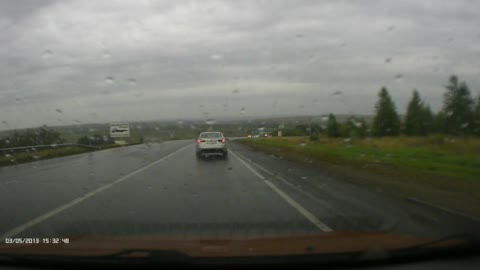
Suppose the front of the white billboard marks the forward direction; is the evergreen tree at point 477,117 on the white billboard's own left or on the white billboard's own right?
on the white billboard's own left

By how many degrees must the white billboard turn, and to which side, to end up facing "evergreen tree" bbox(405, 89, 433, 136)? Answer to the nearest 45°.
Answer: approximately 45° to its left

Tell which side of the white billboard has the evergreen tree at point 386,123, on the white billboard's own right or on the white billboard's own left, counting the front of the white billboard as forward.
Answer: on the white billboard's own left

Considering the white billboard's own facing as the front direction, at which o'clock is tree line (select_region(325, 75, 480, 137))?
The tree line is roughly at 10 o'clock from the white billboard.

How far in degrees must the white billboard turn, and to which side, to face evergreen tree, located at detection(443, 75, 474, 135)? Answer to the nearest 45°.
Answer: approximately 45° to its left

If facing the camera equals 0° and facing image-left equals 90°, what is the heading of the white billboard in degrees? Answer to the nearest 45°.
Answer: approximately 0°
